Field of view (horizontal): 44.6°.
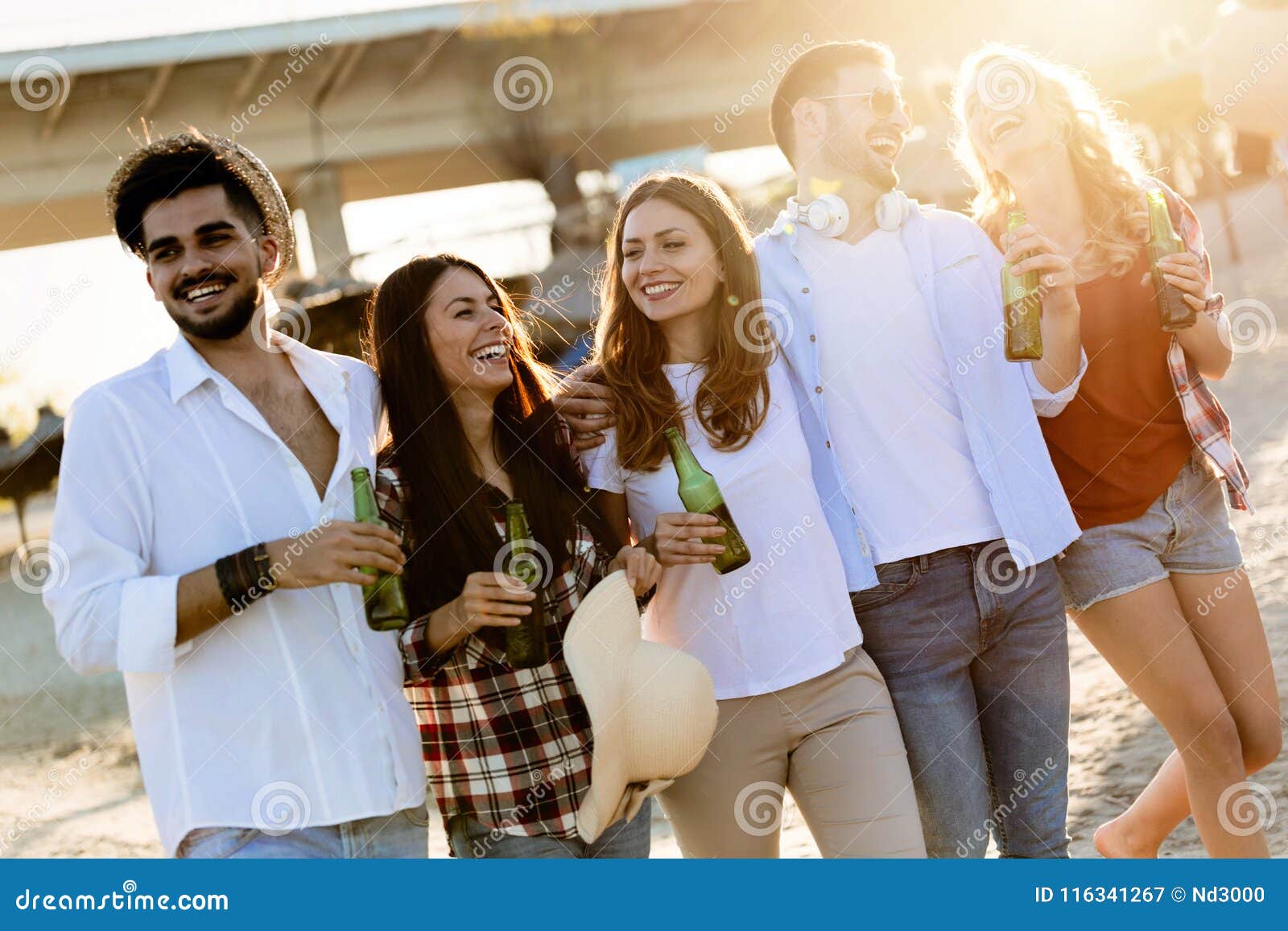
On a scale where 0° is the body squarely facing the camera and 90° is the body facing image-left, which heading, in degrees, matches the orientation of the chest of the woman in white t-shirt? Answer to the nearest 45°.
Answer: approximately 0°

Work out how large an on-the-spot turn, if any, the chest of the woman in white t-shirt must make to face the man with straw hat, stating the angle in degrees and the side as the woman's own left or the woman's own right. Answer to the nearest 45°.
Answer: approximately 45° to the woman's own right

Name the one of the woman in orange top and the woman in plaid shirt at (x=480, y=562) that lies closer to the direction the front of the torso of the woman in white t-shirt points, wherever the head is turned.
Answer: the woman in plaid shirt

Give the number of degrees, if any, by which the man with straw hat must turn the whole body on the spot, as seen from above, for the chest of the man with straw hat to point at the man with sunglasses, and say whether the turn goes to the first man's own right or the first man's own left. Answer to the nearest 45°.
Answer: approximately 45° to the first man's own left

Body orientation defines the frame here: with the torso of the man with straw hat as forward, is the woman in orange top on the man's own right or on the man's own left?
on the man's own left
